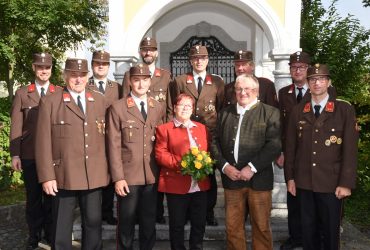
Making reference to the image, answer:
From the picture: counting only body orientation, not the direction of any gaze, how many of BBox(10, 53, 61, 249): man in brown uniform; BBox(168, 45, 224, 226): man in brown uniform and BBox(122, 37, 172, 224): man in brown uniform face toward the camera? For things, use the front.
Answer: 3

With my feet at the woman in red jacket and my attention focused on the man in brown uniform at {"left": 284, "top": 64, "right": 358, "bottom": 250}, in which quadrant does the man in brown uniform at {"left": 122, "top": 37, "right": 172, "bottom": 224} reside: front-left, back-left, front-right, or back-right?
back-left

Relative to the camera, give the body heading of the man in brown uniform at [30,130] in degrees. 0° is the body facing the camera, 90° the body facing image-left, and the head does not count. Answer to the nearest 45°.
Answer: approximately 0°

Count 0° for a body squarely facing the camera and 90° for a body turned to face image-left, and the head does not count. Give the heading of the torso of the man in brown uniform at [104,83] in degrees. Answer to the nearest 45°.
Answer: approximately 0°

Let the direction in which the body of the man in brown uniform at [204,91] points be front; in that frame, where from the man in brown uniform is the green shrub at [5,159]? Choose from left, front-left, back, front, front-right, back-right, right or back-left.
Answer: back-right

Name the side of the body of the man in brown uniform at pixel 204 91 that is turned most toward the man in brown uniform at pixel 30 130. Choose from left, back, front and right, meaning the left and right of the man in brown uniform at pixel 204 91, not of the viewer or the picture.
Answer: right

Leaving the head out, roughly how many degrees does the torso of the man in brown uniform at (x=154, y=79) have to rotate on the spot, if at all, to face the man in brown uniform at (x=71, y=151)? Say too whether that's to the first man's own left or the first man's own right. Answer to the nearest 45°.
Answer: approximately 45° to the first man's own right

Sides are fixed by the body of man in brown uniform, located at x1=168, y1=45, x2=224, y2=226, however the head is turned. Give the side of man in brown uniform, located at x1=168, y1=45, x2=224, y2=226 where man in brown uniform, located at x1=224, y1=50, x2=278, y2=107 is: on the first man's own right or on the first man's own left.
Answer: on the first man's own left

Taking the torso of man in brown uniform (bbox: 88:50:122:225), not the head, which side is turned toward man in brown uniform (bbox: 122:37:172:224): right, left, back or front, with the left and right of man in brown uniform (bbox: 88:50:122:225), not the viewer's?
left
